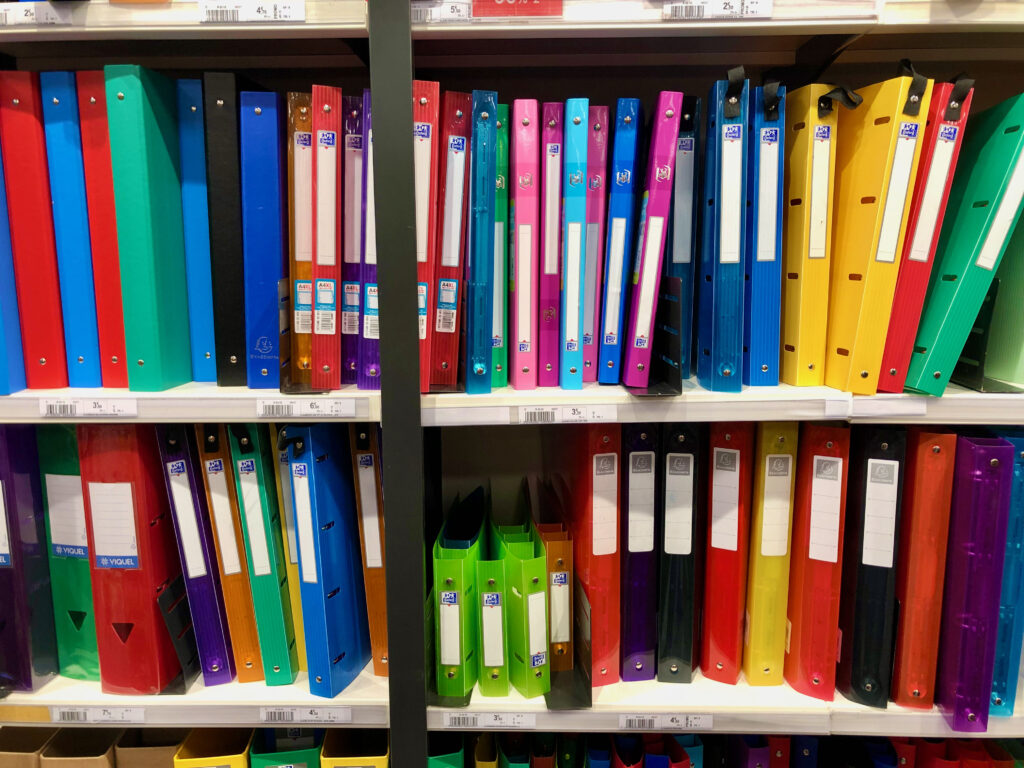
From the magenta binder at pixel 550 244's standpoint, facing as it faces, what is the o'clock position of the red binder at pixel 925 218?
The red binder is roughly at 9 o'clock from the magenta binder.

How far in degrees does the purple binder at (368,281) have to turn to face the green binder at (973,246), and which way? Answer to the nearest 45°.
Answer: approximately 90° to its left

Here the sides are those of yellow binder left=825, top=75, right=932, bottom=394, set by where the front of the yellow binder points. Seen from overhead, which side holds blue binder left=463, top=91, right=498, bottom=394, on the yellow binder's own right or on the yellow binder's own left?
on the yellow binder's own right

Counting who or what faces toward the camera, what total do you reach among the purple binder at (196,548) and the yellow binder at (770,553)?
2
